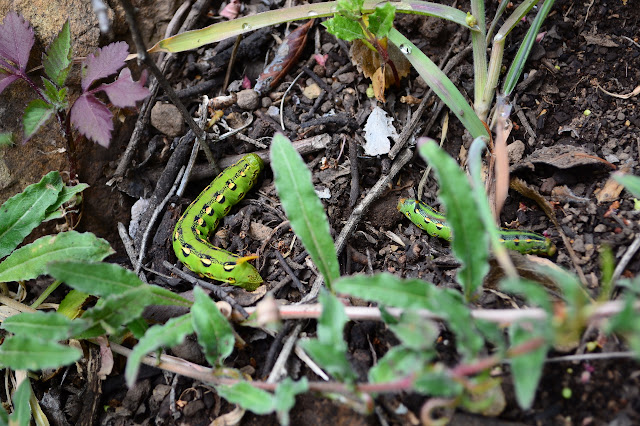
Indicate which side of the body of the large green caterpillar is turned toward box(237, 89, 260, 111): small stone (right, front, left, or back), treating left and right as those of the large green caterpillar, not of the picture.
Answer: front

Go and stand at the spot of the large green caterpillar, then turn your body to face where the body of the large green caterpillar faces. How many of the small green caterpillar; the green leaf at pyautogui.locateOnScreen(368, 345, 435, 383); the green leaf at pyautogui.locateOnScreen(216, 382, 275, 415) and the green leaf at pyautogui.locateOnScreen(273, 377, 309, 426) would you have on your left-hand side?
0

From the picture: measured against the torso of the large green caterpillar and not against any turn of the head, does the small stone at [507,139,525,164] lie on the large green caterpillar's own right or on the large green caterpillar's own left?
on the large green caterpillar's own right

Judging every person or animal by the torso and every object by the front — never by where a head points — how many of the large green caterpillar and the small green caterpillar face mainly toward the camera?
0

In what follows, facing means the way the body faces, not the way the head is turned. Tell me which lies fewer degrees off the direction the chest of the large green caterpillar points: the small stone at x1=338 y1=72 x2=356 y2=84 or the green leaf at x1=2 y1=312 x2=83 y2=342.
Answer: the small stone

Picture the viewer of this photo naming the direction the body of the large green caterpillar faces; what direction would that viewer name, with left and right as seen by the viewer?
facing away from the viewer and to the right of the viewer
